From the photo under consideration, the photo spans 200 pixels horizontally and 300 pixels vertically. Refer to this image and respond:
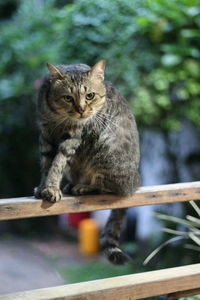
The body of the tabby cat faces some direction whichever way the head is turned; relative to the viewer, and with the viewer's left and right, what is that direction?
facing the viewer and to the left of the viewer
